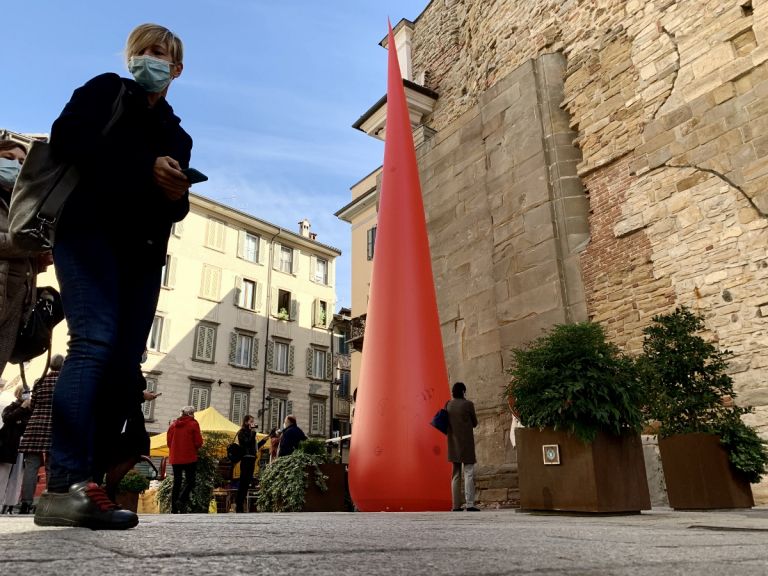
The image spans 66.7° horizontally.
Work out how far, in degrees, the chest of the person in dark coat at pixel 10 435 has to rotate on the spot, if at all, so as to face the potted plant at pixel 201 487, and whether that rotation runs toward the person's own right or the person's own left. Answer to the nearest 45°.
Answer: approximately 45° to the person's own left

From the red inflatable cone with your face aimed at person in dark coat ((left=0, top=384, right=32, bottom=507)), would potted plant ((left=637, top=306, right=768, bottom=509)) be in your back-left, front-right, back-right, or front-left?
back-left

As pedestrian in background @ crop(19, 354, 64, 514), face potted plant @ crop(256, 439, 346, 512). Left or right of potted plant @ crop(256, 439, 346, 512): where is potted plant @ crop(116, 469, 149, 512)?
left
